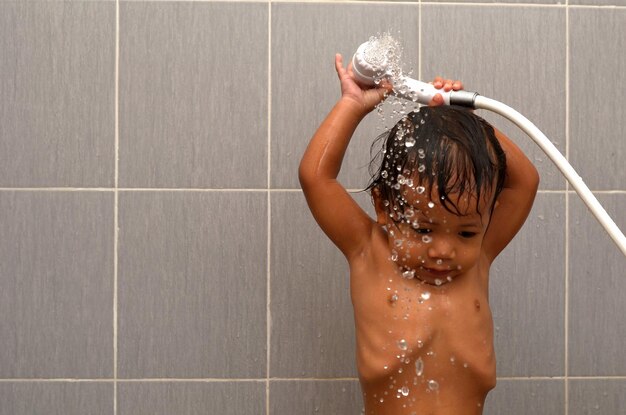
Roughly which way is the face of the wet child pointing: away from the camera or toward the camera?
toward the camera

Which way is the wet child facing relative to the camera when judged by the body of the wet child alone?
toward the camera
